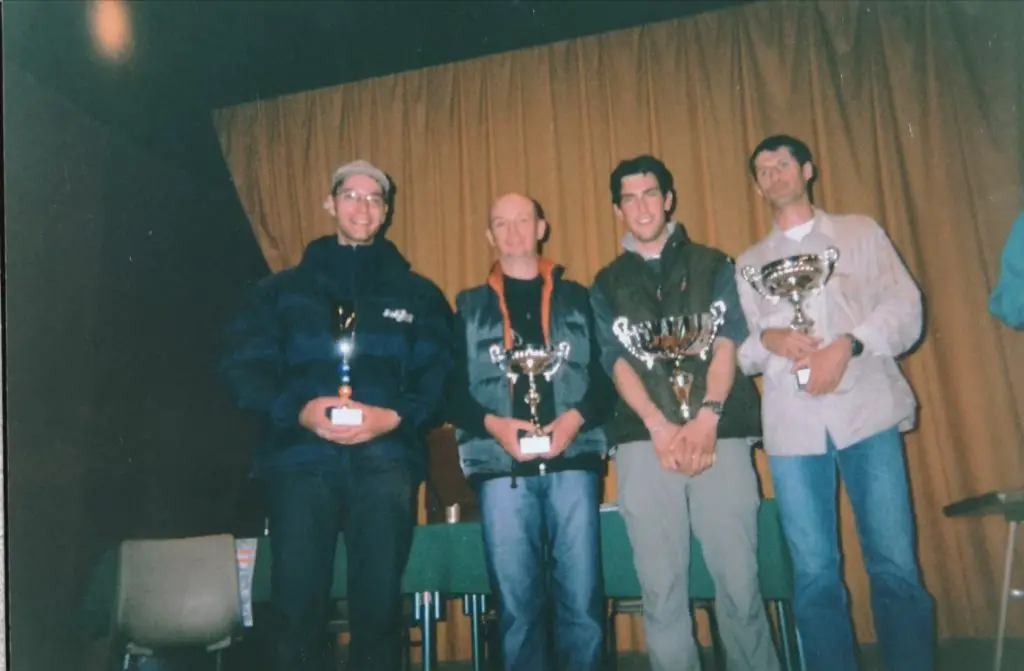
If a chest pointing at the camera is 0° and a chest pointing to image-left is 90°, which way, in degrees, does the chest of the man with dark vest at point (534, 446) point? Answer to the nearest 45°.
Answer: approximately 0°

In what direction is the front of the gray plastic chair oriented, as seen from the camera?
facing away from the viewer

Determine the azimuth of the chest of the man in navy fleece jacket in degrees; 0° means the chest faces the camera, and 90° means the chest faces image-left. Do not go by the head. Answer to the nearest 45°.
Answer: approximately 0°

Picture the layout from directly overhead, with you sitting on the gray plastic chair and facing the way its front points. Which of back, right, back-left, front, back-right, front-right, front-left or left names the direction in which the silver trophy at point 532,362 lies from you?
back-right

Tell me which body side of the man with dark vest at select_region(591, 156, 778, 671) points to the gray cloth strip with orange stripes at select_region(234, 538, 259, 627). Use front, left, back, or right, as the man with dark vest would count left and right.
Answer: right
